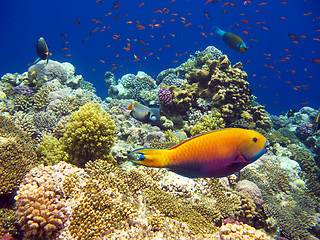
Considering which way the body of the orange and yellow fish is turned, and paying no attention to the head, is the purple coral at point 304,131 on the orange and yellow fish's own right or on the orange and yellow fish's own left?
on the orange and yellow fish's own left

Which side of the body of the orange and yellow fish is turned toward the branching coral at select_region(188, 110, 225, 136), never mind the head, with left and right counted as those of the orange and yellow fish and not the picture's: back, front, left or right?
left

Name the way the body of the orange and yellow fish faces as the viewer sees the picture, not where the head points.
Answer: to the viewer's right
